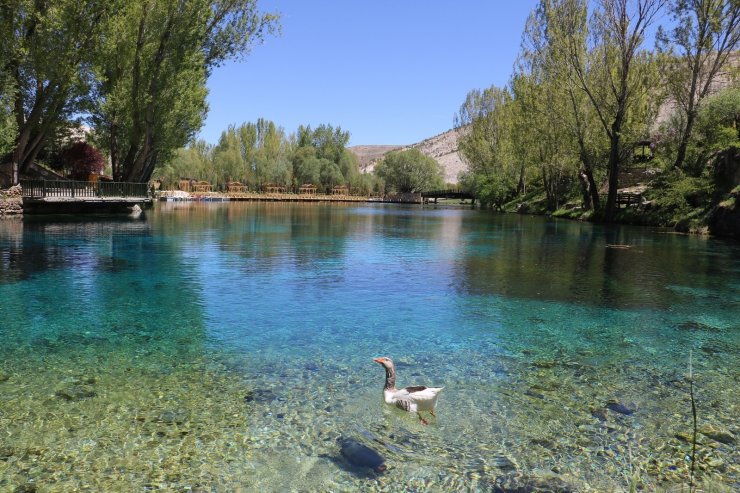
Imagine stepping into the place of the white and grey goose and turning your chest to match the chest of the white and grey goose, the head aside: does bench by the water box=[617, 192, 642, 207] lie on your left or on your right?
on your right

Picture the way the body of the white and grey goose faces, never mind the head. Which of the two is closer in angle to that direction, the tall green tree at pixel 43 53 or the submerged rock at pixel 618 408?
the tall green tree

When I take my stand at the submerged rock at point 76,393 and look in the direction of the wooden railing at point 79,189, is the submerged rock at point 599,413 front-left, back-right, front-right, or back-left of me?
back-right

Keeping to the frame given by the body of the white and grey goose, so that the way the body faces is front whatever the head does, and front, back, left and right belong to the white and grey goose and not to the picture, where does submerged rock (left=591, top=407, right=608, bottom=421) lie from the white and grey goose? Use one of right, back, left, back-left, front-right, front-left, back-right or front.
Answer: back

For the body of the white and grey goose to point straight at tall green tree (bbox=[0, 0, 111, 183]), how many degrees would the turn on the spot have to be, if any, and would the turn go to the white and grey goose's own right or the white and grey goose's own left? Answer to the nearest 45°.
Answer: approximately 45° to the white and grey goose's own right

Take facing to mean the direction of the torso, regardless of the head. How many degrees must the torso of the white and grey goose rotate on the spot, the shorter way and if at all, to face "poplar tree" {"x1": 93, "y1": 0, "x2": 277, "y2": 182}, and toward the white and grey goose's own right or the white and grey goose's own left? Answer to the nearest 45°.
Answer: approximately 45° to the white and grey goose's own right

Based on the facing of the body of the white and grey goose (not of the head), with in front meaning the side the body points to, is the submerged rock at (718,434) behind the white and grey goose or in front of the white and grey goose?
behind

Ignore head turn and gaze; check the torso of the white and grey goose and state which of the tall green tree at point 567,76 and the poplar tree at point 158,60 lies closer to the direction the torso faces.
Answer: the poplar tree

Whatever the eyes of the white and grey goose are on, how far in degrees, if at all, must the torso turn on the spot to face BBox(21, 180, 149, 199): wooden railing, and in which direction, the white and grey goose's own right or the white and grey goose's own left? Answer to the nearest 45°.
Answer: approximately 45° to the white and grey goose's own right

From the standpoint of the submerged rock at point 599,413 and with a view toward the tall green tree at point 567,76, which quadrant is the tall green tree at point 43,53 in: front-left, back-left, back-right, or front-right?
front-left

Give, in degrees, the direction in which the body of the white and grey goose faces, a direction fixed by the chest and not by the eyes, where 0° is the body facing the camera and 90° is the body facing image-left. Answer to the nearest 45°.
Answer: approximately 90°

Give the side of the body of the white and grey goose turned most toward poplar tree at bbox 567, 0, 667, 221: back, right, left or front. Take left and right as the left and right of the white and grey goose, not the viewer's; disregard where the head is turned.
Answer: right

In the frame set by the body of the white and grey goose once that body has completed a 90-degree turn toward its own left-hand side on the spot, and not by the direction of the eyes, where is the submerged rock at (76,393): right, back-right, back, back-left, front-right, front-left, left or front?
right
